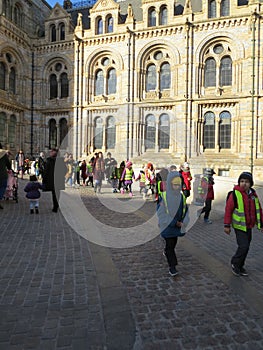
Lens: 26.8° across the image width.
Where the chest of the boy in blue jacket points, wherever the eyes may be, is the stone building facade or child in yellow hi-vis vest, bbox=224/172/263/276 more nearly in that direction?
the child in yellow hi-vis vest

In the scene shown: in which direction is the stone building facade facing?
toward the camera

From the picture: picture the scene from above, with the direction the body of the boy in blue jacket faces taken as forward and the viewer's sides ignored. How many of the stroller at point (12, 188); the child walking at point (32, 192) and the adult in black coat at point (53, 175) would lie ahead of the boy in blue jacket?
0

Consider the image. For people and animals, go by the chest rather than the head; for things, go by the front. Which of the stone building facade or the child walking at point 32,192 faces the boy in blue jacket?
the stone building facade

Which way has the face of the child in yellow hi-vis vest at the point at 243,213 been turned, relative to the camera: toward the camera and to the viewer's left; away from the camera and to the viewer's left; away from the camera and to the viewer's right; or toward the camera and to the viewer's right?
toward the camera and to the viewer's left

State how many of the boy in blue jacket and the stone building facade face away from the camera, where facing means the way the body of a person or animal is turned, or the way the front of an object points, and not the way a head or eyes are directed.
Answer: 0

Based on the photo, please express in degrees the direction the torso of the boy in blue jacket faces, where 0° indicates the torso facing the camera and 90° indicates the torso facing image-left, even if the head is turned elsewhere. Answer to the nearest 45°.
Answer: approximately 315°

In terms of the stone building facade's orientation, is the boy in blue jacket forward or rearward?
forward

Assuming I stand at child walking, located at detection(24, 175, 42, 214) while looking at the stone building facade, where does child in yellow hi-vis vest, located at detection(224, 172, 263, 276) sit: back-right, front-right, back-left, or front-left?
back-right

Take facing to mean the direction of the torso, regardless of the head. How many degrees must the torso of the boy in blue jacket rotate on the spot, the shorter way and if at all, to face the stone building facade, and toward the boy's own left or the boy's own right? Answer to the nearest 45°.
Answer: approximately 135° to the boy's own left

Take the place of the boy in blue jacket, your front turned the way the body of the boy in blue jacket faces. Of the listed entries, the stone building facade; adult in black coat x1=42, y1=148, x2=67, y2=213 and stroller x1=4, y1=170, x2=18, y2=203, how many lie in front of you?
0
